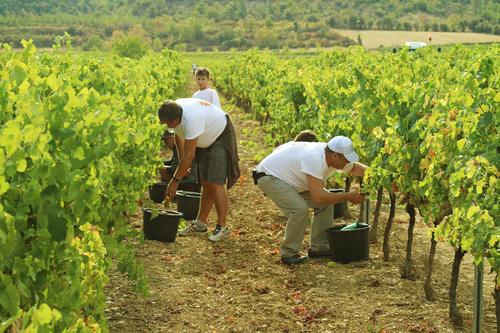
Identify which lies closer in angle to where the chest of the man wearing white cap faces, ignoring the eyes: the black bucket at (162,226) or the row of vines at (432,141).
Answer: the row of vines

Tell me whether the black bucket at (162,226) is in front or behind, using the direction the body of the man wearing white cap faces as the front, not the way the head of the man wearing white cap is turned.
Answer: behind

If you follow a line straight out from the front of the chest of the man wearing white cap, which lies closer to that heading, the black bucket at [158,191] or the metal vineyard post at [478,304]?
the metal vineyard post

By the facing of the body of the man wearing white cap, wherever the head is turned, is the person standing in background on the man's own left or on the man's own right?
on the man's own left

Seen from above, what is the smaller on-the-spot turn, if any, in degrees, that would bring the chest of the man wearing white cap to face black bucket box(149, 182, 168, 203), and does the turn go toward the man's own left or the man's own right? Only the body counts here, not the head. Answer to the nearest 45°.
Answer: approximately 135° to the man's own left

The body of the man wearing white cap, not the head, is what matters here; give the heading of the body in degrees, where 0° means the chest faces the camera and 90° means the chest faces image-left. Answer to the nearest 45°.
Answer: approximately 270°

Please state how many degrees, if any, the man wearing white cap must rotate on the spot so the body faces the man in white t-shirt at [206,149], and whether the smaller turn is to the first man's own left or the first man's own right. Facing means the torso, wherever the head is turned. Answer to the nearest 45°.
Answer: approximately 135° to the first man's own left
